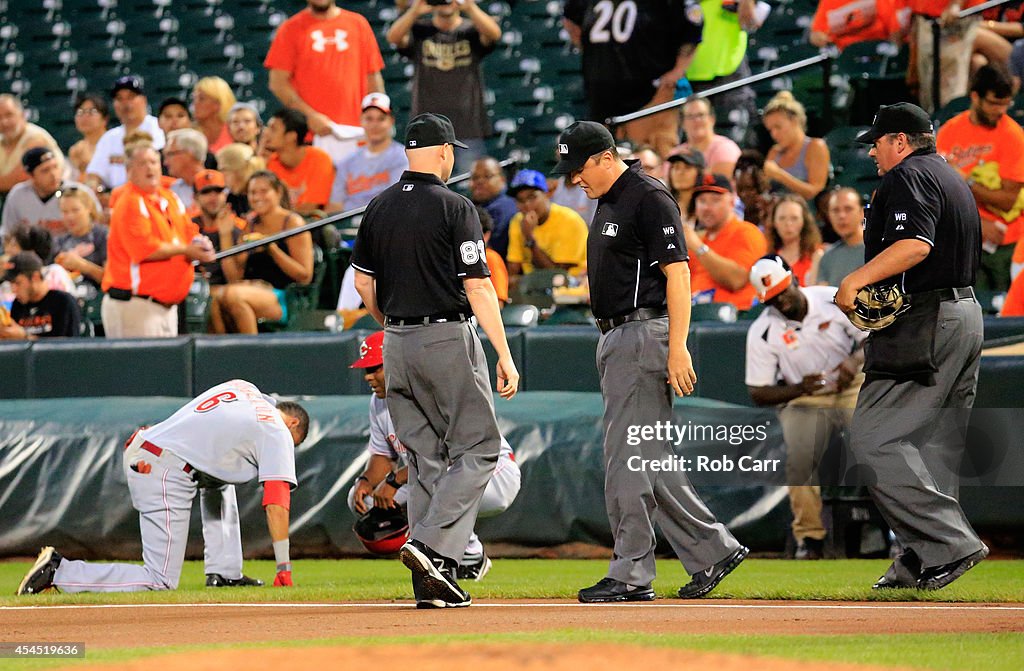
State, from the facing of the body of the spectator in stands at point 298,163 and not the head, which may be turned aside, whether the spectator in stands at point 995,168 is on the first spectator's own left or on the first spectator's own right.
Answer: on the first spectator's own left

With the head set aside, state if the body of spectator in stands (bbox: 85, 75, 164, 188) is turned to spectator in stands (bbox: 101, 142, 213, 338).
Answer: yes

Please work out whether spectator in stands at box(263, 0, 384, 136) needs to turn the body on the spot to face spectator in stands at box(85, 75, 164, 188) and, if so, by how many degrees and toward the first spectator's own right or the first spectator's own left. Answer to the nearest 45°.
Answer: approximately 90° to the first spectator's own right

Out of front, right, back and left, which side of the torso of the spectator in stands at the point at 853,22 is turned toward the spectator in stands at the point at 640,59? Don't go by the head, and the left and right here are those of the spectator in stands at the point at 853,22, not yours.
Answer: right

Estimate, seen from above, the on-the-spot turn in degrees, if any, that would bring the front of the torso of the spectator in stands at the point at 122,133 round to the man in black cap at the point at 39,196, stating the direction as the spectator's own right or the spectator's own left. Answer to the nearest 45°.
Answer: approximately 45° to the spectator's own right

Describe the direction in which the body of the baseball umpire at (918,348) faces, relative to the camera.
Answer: to the viewer's left

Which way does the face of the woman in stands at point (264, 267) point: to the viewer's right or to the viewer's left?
to the viewer's left

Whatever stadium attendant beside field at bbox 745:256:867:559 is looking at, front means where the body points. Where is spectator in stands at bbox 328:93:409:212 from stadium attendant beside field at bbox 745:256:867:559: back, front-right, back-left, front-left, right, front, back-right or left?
back-right

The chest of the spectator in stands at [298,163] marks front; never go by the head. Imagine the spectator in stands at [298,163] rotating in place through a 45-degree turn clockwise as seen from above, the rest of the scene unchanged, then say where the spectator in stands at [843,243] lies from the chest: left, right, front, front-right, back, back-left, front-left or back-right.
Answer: back-left
